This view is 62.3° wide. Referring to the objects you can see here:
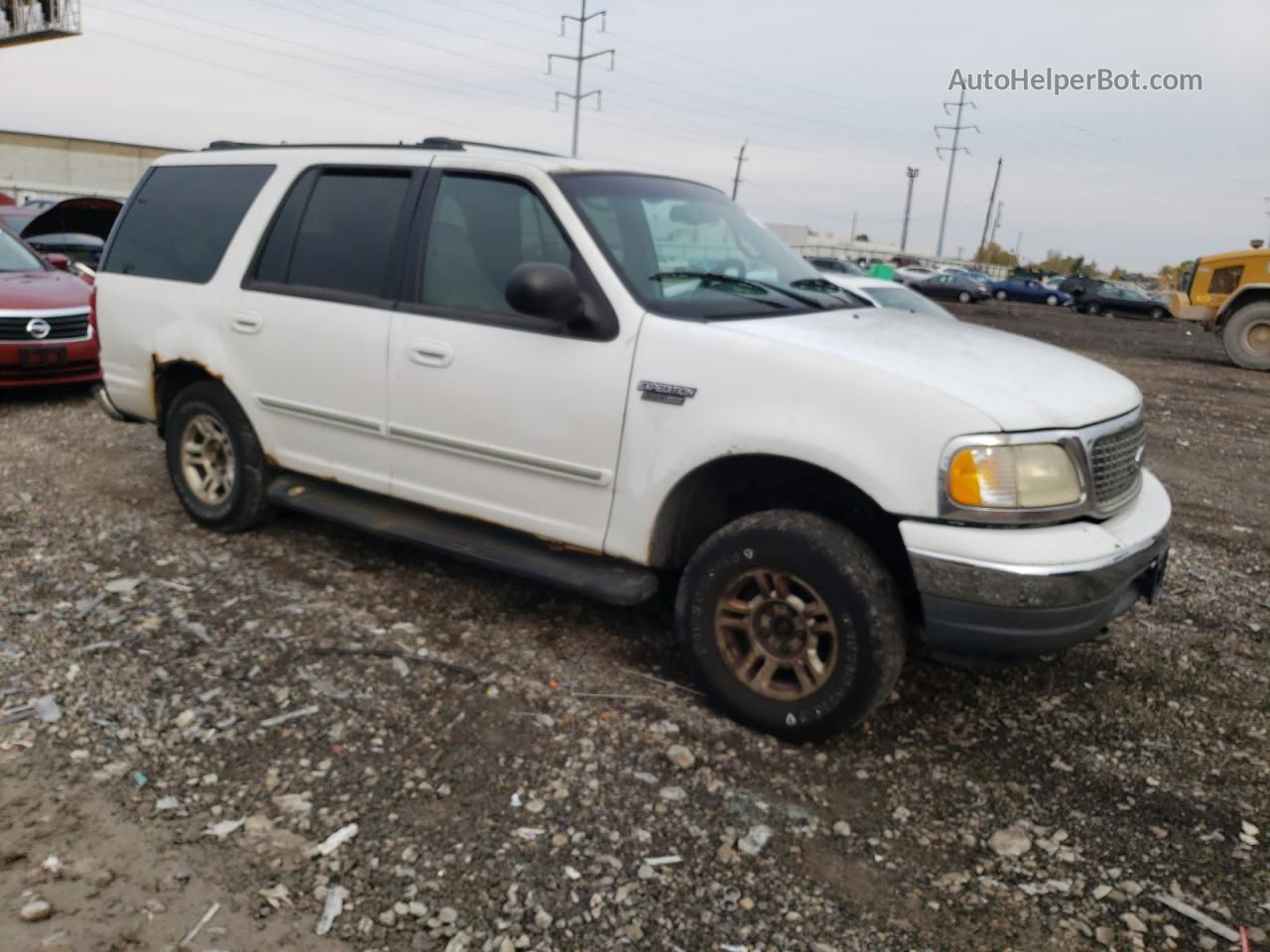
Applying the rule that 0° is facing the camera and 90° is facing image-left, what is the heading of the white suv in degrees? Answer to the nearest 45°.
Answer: approximately 315°

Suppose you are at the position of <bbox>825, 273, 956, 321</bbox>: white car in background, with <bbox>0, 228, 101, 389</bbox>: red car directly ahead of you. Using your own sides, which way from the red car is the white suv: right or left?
left

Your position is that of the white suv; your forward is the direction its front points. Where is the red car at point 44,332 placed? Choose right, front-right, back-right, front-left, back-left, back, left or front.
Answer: back

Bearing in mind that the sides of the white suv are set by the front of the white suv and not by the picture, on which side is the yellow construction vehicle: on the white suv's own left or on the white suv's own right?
on the white suv's own left

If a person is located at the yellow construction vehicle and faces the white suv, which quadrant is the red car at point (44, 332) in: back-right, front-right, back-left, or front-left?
front-right

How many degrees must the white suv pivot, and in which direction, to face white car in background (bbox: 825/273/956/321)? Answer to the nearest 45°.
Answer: approximately 135° to its left
